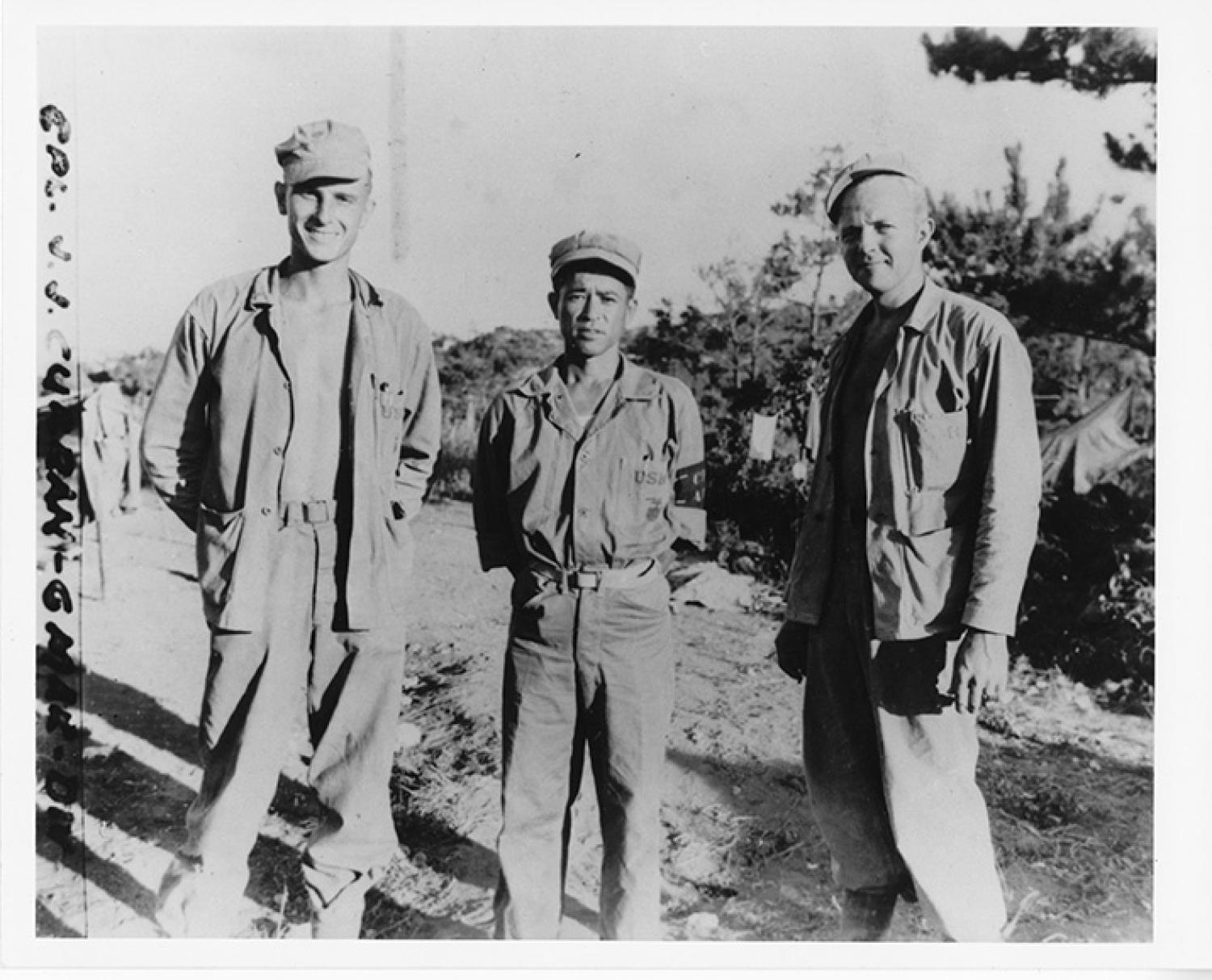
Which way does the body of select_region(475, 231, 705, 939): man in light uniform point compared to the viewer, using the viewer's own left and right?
facing the viewer

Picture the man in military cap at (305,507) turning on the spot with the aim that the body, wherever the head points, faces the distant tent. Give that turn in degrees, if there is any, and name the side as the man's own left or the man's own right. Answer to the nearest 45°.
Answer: approximately 90° to the man's own left

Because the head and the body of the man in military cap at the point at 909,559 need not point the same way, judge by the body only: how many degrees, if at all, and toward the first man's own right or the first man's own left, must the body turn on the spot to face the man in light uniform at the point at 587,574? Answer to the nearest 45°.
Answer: approximately 45° to the first man's own right

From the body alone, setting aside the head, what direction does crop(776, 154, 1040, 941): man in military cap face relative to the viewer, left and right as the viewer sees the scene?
facing the viewer and to the left of the viewer

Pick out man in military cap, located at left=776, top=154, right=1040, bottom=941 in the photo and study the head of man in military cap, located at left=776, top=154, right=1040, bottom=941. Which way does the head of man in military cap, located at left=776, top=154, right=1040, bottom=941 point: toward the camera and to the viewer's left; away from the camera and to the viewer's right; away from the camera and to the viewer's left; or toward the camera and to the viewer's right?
toward the camera and to the viewer's left

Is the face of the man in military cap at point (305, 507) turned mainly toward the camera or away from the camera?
toward the camera

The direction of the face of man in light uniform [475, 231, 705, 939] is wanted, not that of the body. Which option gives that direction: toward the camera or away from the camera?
toward the camera

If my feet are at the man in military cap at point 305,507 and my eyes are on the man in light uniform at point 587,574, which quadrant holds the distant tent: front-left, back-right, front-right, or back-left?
front-left

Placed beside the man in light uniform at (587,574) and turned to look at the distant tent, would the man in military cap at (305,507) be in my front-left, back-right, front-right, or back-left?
back-left

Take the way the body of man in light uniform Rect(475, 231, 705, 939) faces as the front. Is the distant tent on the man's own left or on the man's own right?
on the man's own left

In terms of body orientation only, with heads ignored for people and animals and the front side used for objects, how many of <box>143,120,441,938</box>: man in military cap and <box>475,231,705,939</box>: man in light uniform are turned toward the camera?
2

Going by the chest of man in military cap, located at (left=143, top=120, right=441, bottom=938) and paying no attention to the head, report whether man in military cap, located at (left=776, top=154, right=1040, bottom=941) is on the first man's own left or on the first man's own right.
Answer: on the first man's own left

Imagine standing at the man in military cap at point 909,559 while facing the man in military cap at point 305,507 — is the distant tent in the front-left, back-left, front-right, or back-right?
back-right

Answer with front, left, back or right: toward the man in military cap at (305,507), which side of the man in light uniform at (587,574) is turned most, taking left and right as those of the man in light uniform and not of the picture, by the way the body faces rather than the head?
right
